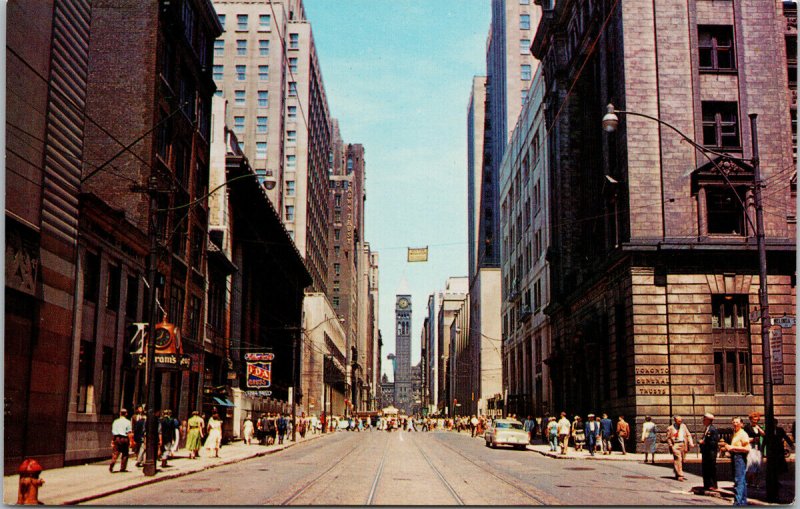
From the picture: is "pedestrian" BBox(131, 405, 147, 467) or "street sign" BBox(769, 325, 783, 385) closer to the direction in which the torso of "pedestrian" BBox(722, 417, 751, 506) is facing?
the pedestrian

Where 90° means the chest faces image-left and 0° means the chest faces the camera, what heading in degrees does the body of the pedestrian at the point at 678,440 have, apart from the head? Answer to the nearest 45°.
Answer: approximately 0°

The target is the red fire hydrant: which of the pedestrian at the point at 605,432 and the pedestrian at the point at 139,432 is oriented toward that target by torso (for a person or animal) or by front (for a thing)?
the pedestrian at the point at 139,432
